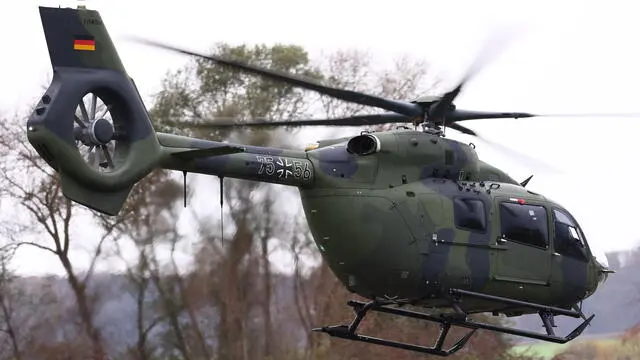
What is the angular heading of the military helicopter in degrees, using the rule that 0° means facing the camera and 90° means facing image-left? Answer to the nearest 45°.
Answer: approximately 225°
